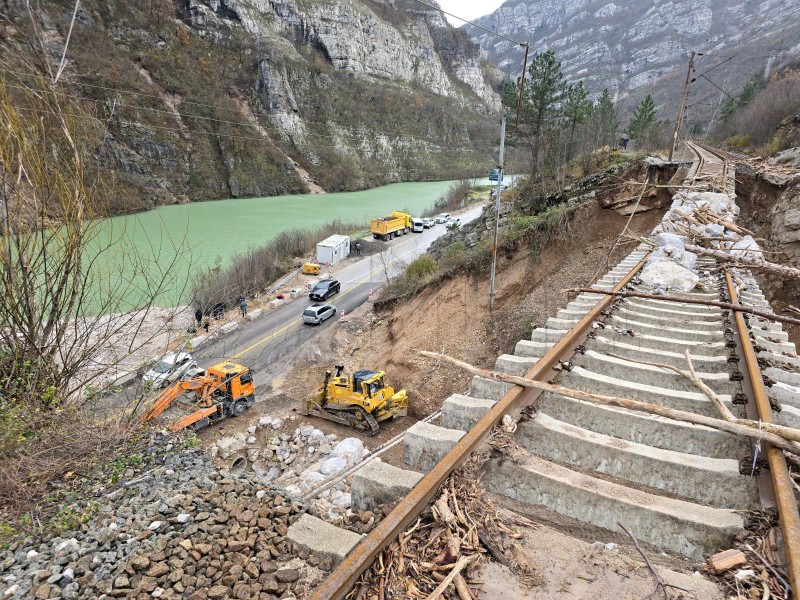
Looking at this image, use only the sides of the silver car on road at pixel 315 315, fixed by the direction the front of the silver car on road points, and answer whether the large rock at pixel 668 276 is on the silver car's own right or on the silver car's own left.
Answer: on the silver car's own right

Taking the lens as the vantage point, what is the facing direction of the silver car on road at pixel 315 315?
facing away from the viewer and to the right of the viewer

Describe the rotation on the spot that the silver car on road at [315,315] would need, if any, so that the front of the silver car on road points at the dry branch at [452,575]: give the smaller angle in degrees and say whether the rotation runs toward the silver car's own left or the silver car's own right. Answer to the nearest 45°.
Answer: approximately 135° to the silver car's own right

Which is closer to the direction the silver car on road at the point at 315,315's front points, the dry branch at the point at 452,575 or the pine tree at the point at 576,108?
the pine tree

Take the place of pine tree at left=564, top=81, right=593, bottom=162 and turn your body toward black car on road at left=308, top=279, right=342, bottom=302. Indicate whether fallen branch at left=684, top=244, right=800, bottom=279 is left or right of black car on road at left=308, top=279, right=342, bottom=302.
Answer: left
